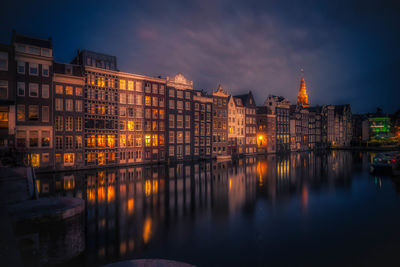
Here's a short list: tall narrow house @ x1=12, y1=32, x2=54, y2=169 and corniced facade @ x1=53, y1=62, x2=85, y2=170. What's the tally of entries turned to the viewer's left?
0

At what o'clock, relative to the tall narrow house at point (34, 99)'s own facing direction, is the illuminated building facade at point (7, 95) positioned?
The illuminated building facade is roughly at 3 o'clock from the tall narrow house.

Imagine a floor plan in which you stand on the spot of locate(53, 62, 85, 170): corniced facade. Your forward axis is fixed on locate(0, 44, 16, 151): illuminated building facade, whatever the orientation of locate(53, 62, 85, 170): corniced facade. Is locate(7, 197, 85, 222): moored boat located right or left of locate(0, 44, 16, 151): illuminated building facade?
left

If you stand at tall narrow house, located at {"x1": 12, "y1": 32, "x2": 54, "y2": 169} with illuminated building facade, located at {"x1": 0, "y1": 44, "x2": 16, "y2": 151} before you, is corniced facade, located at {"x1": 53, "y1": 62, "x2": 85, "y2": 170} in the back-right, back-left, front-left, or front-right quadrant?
back-left

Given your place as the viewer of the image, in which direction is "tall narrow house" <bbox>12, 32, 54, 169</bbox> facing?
facing the viewer and to the right of the viewer

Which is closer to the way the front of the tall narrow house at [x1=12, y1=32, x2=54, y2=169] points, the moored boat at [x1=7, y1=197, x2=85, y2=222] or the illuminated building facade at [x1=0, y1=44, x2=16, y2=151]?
the moored boat

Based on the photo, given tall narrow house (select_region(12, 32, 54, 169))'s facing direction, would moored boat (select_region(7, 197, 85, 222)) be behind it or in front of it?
in front

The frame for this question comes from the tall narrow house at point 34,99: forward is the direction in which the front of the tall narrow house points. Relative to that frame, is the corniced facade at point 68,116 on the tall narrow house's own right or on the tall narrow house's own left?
on the tall narrow house's own left

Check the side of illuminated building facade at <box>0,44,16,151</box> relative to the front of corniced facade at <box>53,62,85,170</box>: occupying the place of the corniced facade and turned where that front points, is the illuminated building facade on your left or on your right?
on your right
